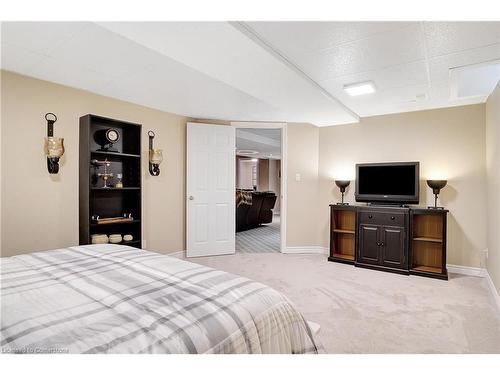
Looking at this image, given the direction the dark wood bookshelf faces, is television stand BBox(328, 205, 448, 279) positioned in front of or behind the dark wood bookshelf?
in front

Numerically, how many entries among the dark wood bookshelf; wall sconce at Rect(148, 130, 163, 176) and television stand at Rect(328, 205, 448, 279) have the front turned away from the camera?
0

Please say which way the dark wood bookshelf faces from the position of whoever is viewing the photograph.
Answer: facing the viewer and to the right of the viewer

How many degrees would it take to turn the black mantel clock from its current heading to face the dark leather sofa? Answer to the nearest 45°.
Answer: approximately 90° to its left

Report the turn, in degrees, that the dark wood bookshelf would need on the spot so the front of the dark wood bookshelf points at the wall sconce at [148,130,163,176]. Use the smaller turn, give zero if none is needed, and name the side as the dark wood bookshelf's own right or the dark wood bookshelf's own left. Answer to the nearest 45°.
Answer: approximately 90° to the dark wood bookshelf's own left

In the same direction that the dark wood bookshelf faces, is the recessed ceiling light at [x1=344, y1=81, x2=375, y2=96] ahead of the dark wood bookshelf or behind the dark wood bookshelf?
ahead

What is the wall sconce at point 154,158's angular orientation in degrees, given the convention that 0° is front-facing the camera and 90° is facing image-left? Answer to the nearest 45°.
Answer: approximately 315°

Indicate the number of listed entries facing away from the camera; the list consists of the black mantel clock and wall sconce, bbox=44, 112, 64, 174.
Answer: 0

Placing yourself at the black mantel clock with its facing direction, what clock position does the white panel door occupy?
The white panel door is roughly at 10 o'clock from the black mantel clock.

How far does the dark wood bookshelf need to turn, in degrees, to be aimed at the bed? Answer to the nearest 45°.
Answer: approximately 45° to its right

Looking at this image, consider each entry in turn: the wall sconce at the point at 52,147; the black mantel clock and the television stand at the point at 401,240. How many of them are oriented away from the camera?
0

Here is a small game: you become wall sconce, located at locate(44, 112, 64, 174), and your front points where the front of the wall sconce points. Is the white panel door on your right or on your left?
on your left

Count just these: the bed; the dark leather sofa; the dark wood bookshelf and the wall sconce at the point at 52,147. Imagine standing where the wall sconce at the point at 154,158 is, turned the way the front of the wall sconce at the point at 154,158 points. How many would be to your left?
1
